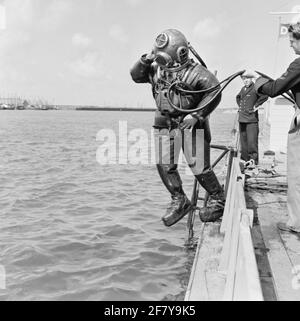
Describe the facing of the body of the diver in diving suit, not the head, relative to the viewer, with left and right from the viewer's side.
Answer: facing the viewer and to the left of the viewer
